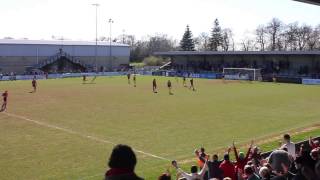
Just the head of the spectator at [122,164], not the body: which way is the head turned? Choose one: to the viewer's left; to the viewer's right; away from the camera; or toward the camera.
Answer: away from the camera

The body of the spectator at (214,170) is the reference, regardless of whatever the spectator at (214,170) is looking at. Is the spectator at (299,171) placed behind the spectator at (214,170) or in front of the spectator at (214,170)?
behind

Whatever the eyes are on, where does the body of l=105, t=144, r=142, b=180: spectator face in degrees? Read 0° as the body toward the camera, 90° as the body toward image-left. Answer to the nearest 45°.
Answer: approximately 180°

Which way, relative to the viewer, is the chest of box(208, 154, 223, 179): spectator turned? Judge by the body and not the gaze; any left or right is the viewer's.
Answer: facing away from the viewer

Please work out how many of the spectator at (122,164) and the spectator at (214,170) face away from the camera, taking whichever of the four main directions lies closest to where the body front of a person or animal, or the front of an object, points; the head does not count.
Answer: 2
